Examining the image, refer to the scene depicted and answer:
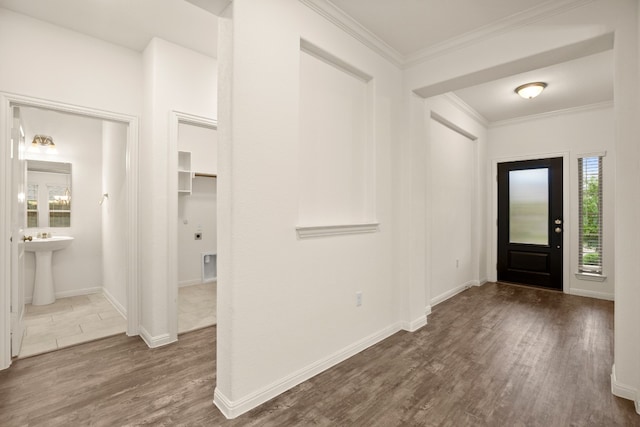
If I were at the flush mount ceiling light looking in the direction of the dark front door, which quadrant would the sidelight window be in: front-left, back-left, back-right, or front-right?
front-right

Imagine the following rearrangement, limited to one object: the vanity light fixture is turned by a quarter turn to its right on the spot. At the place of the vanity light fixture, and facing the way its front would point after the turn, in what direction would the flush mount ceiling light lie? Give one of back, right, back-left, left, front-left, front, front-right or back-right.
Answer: back-left

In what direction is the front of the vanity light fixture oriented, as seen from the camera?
facing the viewer
